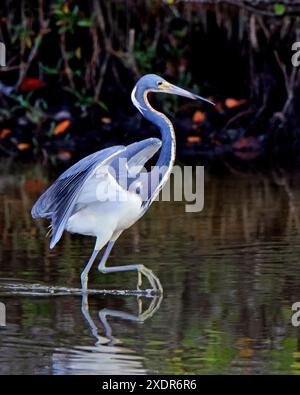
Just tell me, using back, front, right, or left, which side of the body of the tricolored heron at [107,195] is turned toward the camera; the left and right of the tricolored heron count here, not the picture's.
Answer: right

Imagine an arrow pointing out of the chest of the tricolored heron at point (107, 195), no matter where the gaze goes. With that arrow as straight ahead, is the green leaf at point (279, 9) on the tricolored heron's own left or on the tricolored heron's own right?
on the tricolored heron's own left
